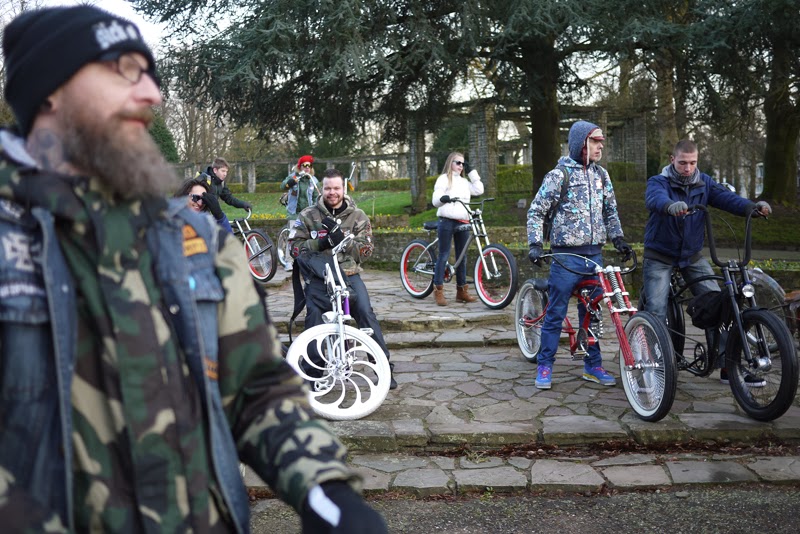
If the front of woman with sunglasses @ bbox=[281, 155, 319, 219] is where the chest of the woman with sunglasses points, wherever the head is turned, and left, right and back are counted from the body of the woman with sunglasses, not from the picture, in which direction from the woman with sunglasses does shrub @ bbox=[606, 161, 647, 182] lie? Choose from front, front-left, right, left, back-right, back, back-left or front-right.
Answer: back-left

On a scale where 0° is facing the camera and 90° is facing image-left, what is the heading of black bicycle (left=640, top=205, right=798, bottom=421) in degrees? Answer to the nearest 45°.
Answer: approximately 315°

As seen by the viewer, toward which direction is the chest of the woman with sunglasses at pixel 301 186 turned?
toward the camera

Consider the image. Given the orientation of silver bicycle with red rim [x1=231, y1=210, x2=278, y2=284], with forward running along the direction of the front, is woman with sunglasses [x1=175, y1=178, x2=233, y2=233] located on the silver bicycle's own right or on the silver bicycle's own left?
on the silver bicycle's own right

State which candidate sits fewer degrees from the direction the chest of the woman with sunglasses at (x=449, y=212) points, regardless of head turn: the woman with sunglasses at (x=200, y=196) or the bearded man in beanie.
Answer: the bearded man in beanie

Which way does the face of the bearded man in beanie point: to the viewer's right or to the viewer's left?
to the viewer's right

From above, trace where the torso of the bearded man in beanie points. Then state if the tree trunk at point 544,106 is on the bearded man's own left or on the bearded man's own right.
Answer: on the bearded man's own left

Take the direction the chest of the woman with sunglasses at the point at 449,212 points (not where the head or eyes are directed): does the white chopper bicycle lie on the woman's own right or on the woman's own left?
on the woman's own right

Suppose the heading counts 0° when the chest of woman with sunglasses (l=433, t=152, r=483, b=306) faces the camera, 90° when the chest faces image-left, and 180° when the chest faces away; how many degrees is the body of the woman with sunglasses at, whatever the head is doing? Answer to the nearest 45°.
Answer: approximately 315°

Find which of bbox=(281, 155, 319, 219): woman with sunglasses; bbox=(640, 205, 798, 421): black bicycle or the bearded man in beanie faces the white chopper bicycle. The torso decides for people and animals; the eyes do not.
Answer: the woman with sunglasses

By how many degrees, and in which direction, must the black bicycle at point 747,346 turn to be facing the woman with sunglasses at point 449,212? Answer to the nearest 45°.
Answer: approximately 180°

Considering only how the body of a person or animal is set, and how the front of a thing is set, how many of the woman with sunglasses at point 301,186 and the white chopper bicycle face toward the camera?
2

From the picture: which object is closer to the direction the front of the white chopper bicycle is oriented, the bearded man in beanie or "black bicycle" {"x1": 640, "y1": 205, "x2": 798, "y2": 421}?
the bearded man in beanie

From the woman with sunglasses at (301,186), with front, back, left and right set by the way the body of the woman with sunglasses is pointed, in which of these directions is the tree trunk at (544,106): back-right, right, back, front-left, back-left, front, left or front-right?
back-left
